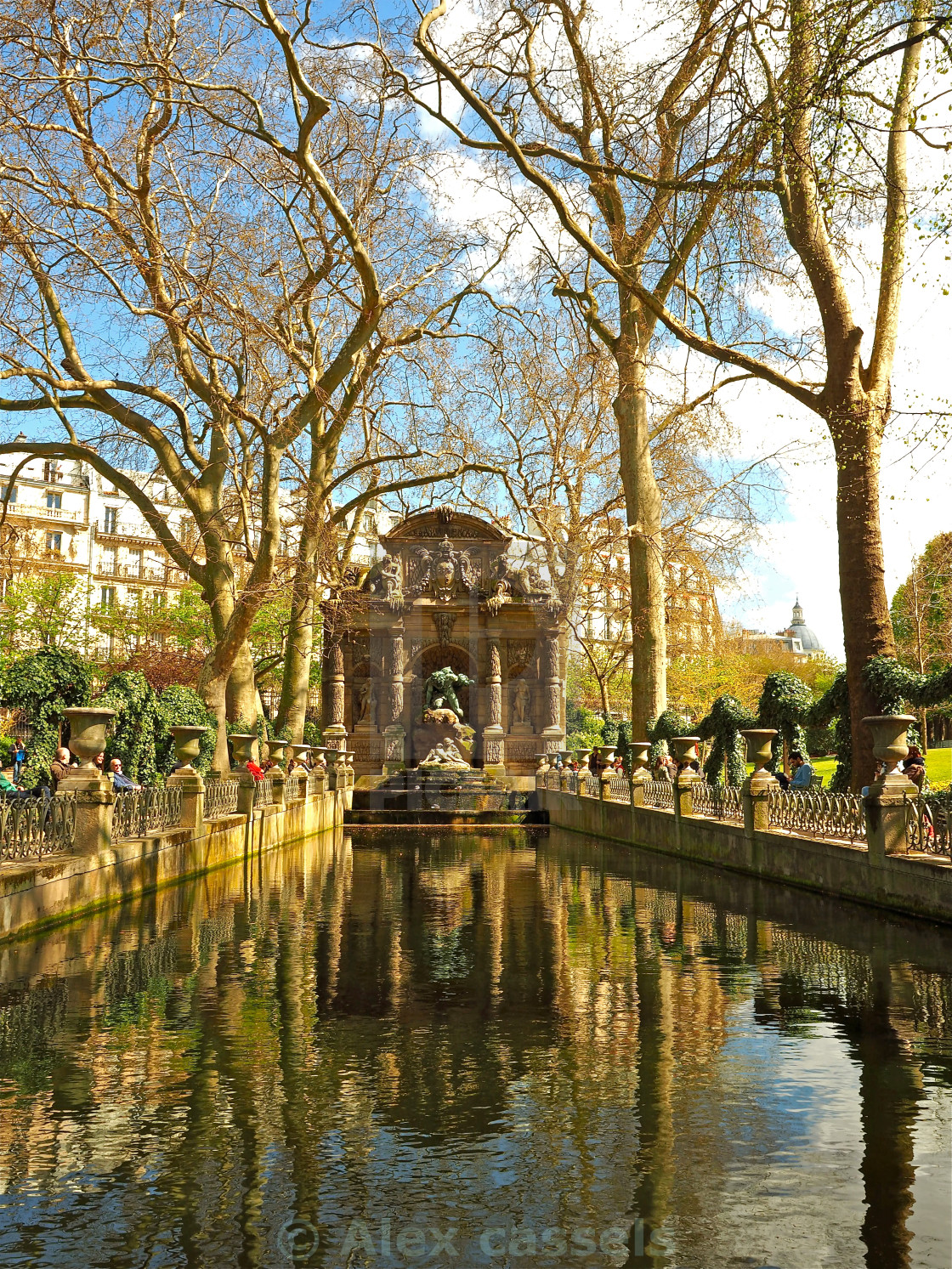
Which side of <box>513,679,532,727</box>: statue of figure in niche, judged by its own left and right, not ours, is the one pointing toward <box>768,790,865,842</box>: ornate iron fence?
front

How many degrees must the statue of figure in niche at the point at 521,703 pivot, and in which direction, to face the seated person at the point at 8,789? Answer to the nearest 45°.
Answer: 0° — it already faces them

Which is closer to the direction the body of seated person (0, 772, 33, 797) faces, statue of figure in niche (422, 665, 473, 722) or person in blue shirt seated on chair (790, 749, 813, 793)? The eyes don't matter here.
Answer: the person in blue shirt seated on chair

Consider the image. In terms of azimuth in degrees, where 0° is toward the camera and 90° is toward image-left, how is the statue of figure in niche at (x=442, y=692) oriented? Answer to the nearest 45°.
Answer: approximately 0°

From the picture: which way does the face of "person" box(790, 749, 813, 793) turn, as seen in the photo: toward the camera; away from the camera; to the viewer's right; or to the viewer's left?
to the viewer's left

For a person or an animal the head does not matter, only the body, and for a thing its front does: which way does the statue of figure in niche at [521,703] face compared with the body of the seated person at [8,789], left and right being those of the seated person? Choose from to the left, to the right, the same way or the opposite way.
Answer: to the right

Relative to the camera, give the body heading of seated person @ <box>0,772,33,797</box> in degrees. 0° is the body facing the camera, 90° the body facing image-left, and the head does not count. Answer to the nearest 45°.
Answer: approximately 270°

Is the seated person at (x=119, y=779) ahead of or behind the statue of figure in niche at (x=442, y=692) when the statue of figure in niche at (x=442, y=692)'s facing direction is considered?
ahead

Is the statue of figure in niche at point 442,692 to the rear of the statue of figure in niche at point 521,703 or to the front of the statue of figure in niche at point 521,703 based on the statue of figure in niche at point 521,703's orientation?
to the front

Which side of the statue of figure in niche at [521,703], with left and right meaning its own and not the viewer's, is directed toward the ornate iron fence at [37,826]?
front

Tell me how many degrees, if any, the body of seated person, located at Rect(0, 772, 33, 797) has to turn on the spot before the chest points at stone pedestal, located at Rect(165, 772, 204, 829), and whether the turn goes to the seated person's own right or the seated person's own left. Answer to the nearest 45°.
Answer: approximately 45° to the seated person's own left

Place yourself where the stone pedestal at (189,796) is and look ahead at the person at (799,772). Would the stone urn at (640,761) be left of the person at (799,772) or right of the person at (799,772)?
left

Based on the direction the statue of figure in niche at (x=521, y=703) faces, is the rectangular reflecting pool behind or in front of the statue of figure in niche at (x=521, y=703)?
in front
